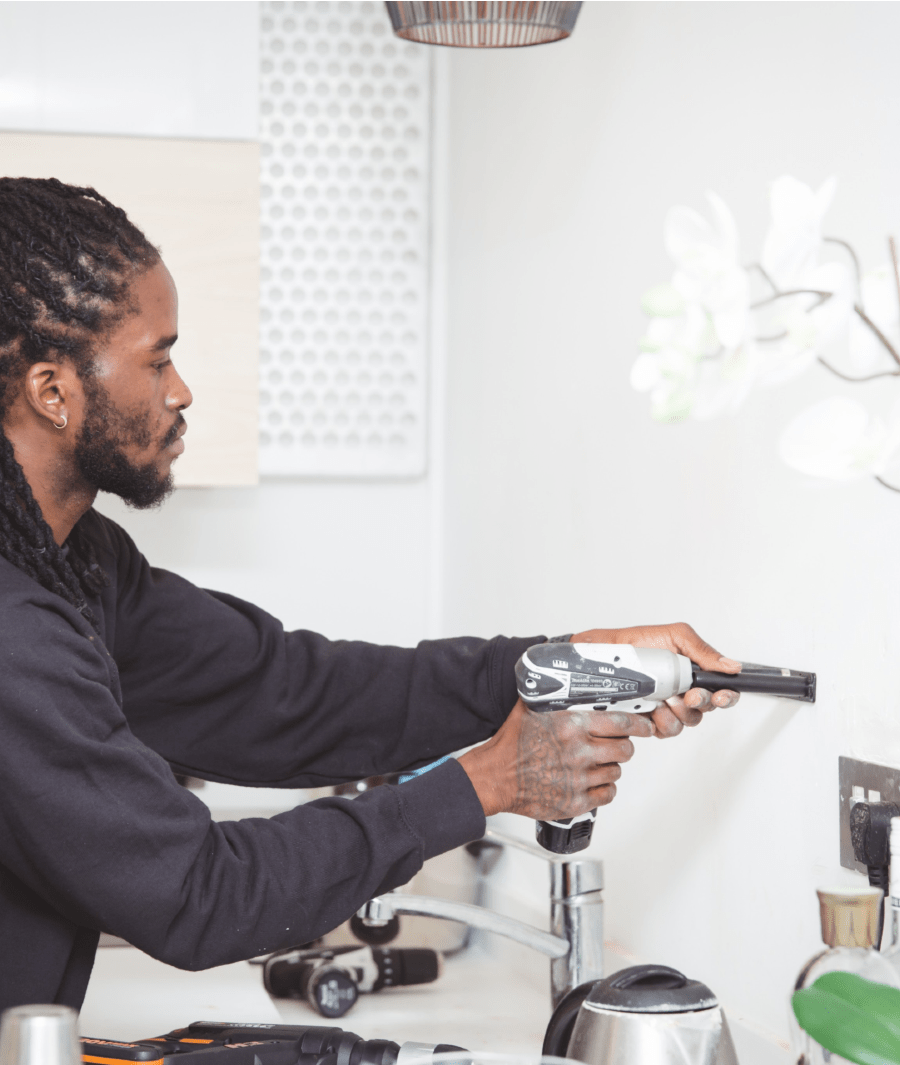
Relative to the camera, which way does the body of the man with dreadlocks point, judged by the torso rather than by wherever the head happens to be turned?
to the viewer's right
